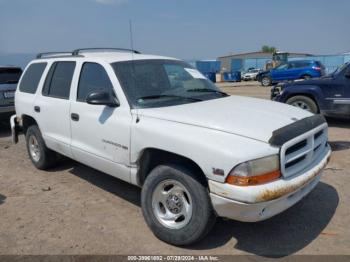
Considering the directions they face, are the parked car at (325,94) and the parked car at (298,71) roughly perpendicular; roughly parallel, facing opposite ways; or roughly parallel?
roughly parallel

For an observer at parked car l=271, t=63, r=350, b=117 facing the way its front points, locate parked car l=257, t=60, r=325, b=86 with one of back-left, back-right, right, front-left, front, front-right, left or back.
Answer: right

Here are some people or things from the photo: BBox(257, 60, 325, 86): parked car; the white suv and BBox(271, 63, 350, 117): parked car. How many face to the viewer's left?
2

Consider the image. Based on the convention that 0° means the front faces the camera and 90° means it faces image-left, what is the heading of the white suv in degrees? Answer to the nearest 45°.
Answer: approximately 315°

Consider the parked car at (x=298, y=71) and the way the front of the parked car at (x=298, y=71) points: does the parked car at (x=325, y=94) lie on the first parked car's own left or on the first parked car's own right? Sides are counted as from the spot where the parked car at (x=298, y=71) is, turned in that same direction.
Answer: on the first parked car's own left

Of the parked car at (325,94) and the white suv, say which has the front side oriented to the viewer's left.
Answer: the parked car

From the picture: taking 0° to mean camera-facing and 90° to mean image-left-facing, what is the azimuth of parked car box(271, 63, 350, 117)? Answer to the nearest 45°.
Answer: approximately 90°

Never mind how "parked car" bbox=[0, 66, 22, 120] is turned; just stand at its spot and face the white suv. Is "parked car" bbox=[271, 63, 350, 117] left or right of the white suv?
left

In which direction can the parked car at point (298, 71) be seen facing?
to the viewer's left

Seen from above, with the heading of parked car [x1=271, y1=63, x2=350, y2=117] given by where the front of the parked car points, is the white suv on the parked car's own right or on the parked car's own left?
on the parked car's own left

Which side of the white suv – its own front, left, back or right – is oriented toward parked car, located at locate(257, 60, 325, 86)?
left

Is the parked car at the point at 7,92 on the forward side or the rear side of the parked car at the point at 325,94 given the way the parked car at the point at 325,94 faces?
on the forward side

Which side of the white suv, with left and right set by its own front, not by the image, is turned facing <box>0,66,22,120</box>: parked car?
back

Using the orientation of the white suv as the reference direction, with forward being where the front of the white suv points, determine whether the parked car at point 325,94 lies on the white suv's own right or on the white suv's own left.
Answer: on the white suv's own left
